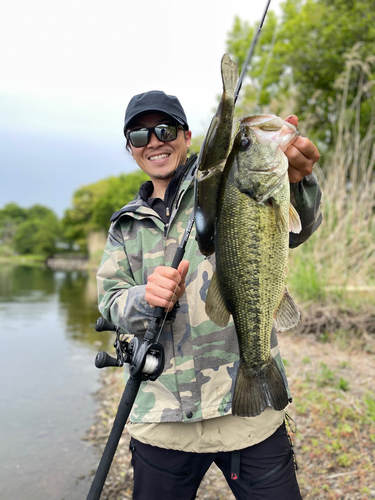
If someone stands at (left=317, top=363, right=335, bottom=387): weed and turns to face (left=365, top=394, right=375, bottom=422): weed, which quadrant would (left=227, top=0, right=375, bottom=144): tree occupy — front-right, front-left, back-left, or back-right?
back-left

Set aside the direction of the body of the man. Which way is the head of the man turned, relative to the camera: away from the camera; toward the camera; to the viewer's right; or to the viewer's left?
toward the camera

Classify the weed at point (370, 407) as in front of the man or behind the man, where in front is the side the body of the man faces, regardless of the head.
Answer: behind

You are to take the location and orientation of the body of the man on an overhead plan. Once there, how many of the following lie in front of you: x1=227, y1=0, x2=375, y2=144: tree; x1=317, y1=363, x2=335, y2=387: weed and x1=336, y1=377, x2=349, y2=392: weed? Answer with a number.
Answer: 0

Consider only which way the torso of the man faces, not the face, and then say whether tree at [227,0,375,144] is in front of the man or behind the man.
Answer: behind

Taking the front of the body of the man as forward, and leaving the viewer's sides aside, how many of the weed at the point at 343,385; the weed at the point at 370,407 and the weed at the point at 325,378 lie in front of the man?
0

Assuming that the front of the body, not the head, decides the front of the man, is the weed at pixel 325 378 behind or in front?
behind

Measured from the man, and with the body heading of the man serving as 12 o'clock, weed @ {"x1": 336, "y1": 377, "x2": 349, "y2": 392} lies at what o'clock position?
The weed is roughly at 7 o'clock from the man.

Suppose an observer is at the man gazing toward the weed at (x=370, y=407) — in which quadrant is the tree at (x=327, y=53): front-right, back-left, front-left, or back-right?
front-left

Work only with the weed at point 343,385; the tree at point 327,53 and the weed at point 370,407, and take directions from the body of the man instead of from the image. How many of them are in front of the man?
0

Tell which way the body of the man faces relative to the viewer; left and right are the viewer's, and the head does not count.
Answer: facing the viewer
